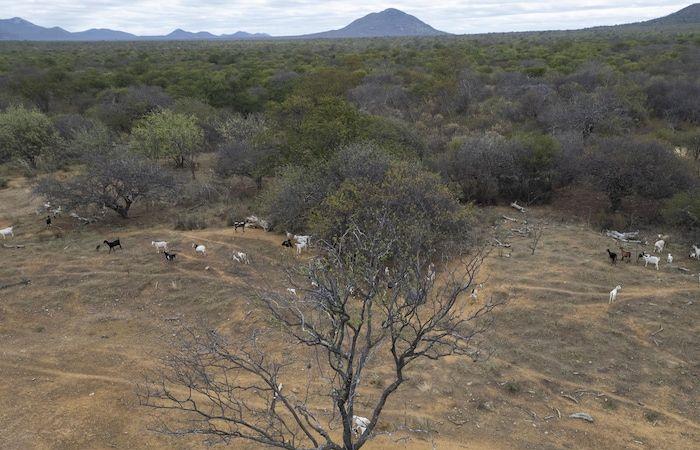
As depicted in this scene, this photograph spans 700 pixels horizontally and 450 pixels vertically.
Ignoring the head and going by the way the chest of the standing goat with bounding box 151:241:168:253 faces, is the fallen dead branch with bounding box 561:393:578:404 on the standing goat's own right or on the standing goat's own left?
on the standing goat's own left

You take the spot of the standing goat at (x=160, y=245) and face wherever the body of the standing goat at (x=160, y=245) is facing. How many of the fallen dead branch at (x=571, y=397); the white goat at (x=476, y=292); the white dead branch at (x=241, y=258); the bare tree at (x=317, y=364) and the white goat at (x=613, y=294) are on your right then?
0

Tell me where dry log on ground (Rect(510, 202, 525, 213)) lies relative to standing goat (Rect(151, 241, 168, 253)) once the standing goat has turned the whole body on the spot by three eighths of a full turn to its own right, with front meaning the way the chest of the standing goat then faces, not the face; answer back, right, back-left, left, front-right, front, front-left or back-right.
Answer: front-right

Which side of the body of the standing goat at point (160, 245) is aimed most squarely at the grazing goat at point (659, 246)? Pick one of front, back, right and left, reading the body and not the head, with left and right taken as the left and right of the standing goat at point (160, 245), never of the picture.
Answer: back

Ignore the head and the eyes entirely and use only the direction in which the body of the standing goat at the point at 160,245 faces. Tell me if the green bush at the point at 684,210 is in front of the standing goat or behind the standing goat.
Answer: behind

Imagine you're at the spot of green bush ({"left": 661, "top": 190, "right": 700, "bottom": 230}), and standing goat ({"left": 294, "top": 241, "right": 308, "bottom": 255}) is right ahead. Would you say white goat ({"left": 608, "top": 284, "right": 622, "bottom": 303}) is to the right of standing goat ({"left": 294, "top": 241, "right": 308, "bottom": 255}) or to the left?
left

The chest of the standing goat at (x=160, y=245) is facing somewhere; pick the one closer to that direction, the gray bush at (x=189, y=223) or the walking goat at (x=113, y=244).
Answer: the walking goat

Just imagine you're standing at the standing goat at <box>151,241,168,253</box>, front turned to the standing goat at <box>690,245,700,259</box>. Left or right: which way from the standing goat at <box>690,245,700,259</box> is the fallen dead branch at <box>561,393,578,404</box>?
right

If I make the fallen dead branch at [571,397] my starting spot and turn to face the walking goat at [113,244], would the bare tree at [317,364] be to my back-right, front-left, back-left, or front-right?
front-left

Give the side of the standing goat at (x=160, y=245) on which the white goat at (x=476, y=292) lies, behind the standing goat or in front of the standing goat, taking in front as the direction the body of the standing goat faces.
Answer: behind

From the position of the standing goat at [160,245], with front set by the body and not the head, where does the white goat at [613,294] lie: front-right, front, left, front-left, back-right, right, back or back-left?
back-left

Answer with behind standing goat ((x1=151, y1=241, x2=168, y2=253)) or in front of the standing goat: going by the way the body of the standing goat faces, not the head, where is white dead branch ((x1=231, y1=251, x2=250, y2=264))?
behind

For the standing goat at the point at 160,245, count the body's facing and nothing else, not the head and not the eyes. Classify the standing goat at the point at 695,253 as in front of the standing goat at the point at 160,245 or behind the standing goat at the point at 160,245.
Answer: behind

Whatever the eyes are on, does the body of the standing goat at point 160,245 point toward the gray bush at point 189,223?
no

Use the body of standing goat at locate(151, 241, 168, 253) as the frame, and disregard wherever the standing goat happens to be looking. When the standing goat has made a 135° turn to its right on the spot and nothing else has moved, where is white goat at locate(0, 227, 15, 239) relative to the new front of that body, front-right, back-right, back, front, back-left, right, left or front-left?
left

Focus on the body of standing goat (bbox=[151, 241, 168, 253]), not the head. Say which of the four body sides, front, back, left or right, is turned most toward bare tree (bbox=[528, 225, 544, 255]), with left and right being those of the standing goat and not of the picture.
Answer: back

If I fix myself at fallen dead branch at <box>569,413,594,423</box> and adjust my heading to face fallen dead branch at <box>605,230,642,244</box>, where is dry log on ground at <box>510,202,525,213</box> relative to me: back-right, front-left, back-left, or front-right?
front-left

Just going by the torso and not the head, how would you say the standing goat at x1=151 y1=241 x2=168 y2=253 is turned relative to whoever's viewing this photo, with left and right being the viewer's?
facing to the left of the viewer

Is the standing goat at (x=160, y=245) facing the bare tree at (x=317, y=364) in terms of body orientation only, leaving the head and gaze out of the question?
no
